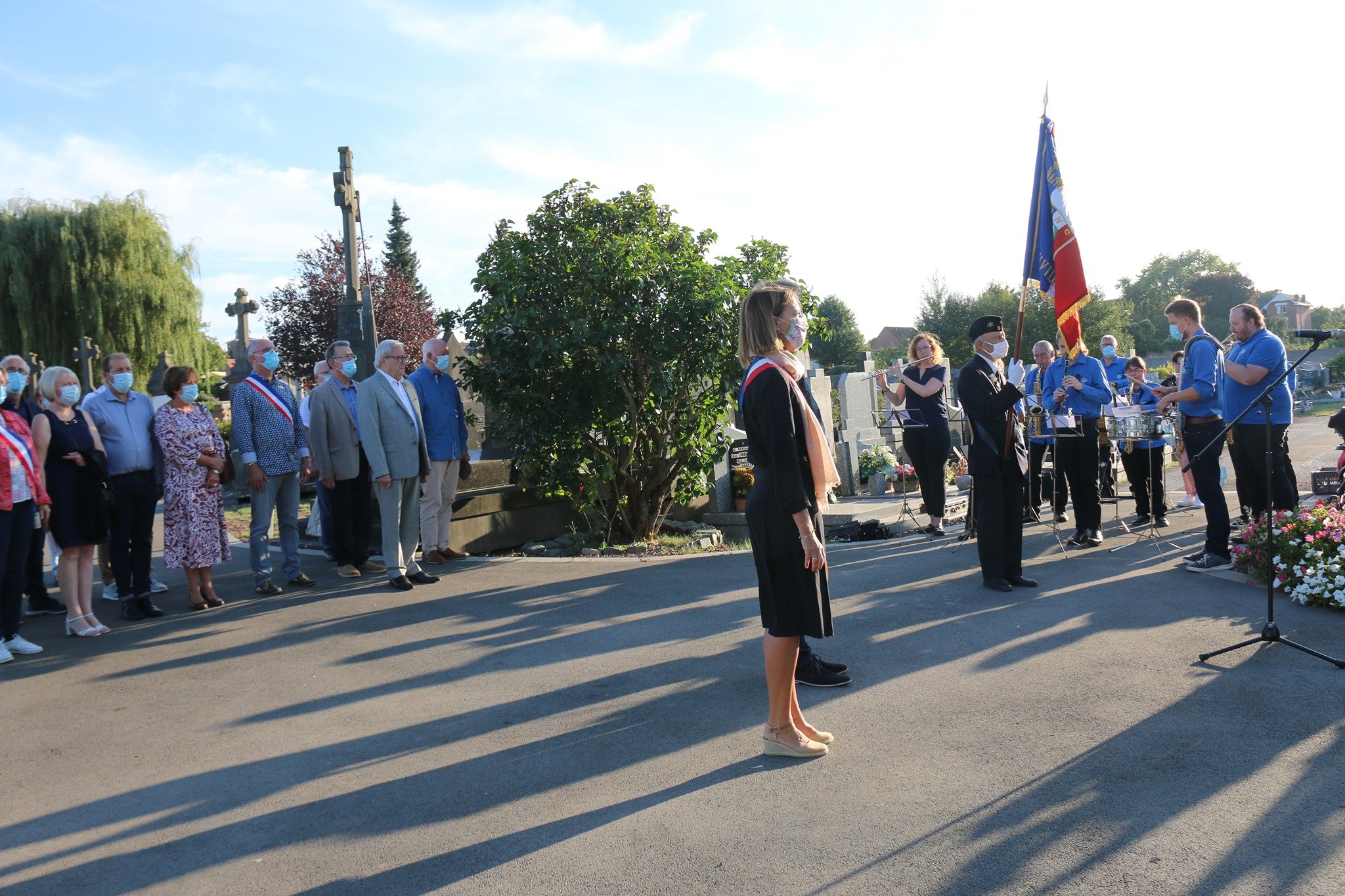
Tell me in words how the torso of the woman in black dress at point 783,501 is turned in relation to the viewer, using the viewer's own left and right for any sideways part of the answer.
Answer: facing to the right of the viewer

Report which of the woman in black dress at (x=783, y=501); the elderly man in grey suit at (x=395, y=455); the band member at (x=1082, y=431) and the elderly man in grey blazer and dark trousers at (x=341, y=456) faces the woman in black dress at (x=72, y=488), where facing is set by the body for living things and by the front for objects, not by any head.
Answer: the band member

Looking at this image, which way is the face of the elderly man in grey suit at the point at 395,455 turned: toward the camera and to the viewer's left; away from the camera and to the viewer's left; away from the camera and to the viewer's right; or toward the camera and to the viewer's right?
toward the camera and to the viewer's right

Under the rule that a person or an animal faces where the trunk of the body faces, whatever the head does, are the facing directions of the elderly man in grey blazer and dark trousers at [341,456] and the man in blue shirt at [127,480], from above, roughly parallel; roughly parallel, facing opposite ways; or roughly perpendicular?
roughly parallel

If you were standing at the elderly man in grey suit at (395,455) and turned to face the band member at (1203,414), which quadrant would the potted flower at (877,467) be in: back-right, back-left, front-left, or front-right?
front-left

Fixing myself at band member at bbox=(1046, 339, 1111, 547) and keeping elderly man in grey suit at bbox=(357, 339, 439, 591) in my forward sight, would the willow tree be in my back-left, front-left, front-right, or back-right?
front-right

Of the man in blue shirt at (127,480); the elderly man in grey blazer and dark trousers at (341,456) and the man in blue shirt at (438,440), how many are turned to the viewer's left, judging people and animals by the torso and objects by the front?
0

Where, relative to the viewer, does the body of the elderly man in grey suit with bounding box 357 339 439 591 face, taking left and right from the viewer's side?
facing the viewer and to the right of the viewer

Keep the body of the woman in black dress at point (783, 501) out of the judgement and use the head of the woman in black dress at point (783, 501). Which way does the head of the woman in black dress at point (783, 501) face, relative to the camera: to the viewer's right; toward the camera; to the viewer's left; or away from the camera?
to the viewer's right

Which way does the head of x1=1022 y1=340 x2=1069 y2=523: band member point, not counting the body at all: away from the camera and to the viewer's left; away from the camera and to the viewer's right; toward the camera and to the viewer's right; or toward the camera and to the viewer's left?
toward the camera and to the viewer's left
